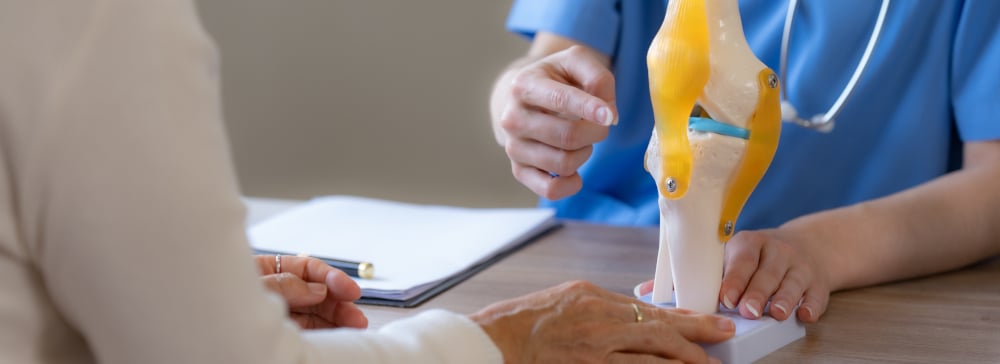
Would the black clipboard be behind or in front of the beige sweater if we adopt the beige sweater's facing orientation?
in front

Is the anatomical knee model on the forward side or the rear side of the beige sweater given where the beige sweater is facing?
on the forward side

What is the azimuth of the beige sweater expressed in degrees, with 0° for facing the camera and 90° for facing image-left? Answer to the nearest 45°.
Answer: approximately 225°
